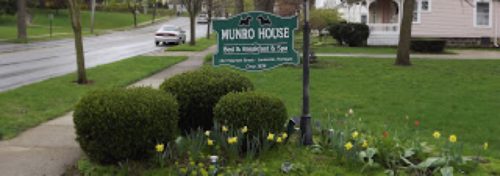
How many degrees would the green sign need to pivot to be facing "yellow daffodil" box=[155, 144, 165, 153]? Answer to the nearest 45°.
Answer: approximately 45° to its right

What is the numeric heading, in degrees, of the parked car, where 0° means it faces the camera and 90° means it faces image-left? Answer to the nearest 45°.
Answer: approximately 225°

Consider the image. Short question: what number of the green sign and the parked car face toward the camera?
1

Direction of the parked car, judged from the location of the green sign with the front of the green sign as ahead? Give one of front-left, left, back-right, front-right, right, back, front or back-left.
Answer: back

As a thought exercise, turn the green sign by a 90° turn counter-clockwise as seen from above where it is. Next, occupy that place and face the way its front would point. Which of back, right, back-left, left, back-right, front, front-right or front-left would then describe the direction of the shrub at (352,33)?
left

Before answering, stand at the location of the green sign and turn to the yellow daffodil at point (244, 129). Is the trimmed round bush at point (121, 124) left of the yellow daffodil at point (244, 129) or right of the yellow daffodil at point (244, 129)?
right

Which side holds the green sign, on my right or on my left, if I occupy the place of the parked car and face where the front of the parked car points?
on my right

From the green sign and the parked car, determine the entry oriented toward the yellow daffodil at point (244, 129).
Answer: the green sign

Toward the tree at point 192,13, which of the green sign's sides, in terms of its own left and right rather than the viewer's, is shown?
back
